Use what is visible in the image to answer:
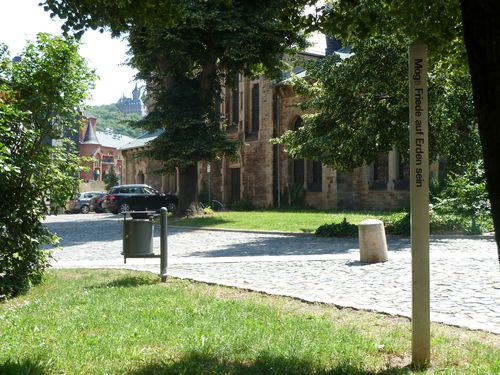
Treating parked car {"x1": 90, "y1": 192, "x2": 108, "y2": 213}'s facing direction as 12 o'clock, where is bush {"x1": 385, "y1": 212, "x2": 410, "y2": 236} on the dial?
The bush is roughly at 4 o'clock from the parked car.

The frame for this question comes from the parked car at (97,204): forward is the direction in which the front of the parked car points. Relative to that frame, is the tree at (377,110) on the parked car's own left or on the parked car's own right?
on the parked car's own right

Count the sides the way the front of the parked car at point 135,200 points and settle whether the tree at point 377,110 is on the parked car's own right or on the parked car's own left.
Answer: on the parked car's own right

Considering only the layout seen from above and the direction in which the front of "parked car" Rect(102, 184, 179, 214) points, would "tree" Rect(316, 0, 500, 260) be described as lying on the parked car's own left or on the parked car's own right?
on the parked car's own right

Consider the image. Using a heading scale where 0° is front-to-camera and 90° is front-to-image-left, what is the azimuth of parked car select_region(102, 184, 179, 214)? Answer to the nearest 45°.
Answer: approximately 225°

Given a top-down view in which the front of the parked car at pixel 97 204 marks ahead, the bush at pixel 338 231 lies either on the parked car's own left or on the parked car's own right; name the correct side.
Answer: on the parked car's own right

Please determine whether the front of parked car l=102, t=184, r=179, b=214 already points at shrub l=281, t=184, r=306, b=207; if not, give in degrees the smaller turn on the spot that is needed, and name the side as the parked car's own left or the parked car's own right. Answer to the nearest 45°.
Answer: approximately 45° to the parked car's own right

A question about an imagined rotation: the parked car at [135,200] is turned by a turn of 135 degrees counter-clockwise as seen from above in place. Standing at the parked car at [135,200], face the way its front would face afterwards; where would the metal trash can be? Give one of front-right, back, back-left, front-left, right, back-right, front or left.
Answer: left

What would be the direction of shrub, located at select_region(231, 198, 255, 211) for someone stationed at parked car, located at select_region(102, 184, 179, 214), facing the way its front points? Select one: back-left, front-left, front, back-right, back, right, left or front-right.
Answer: front-right
